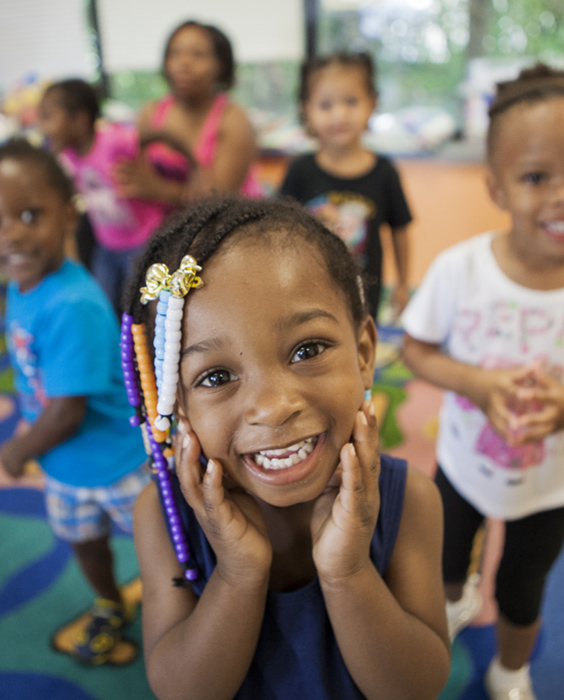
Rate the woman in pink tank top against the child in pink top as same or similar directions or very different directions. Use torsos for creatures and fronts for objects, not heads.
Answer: same or similar directions

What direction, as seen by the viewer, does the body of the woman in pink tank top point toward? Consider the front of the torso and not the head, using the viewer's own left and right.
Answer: facing the viewer and to the left of the viewer

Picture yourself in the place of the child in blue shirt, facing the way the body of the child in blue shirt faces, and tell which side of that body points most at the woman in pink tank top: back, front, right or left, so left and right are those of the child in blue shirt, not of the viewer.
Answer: back

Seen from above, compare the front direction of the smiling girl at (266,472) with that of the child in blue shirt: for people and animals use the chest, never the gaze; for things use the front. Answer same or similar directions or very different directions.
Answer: same or similar directions

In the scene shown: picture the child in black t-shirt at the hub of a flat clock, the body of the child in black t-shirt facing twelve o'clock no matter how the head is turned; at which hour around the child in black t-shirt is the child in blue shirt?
The child in blue shirt is roughly at 1 o'clock from the child in black t-shirt.

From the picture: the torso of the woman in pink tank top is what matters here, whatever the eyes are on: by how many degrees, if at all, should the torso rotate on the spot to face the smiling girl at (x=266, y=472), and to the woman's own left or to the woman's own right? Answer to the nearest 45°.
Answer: approximately 45° to the woman's own left

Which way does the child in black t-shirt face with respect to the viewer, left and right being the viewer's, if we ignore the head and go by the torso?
facing the viewer

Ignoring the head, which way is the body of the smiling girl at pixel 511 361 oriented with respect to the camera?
toward the camera

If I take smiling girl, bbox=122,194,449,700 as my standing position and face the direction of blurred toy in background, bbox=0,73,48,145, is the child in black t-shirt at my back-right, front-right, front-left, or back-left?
front-right

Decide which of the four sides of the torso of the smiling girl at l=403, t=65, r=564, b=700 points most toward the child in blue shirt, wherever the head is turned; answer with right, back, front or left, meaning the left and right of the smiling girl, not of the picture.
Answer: right

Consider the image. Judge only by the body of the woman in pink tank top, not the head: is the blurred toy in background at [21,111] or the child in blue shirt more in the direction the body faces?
the child in blue shirt

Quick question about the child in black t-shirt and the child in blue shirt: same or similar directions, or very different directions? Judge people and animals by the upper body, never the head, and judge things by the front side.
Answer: same or similar directions

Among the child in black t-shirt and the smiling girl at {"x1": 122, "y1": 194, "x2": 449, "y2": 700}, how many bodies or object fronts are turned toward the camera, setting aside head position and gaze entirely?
2
